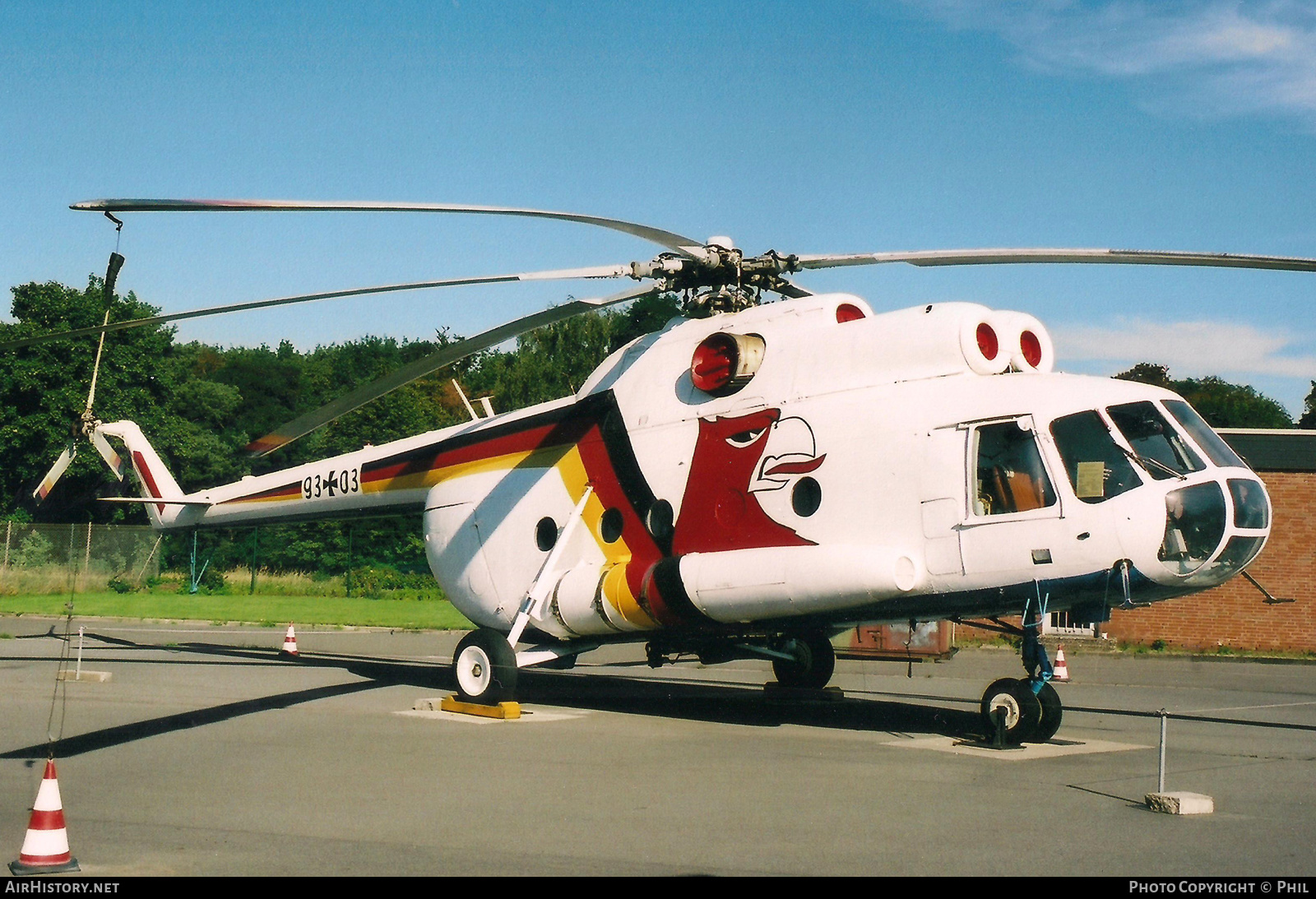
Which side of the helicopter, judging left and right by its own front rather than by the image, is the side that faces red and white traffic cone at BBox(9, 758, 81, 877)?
right

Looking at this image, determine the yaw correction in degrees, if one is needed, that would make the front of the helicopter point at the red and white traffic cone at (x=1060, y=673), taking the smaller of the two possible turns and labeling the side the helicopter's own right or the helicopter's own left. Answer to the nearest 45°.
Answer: approximately 90° to the helicopter's own left

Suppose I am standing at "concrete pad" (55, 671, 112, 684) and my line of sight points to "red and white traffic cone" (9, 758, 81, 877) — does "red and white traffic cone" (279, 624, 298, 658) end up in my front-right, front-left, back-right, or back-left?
back-left

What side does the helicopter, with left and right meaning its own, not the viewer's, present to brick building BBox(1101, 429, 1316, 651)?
left

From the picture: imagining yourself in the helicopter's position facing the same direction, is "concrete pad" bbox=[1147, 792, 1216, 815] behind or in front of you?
in front

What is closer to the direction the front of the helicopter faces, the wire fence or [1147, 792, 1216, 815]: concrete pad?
the concrete pad

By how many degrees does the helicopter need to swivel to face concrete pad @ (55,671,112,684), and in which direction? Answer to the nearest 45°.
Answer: approximately 180°

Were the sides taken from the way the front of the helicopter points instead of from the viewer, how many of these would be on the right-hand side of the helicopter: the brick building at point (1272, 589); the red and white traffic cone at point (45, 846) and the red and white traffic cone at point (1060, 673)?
1

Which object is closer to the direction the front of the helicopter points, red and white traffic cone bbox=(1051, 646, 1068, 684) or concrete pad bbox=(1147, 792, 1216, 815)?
the concrete pad

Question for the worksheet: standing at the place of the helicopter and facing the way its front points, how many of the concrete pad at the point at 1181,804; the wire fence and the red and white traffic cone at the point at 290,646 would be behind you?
2

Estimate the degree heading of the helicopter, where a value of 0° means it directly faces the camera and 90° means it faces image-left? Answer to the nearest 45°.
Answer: approximately 315°

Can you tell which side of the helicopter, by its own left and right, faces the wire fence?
back

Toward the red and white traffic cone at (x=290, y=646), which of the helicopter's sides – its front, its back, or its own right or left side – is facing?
back
